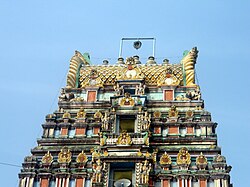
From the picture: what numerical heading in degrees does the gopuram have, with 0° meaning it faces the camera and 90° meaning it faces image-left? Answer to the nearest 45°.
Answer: approximately 0°
